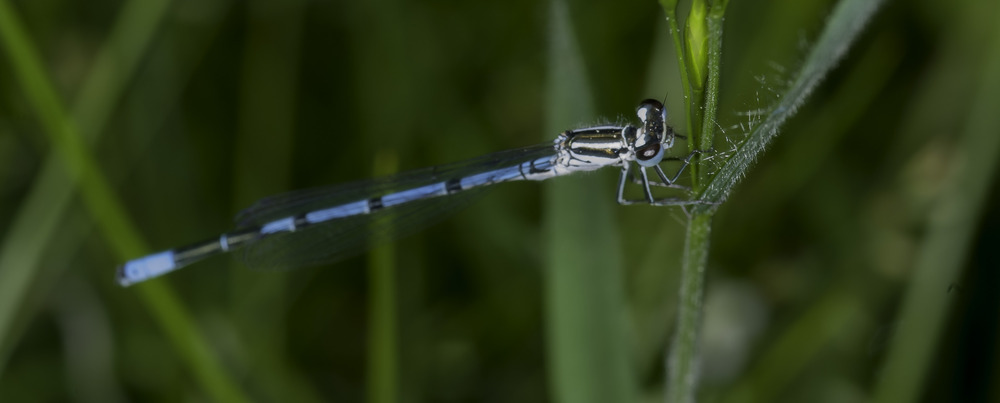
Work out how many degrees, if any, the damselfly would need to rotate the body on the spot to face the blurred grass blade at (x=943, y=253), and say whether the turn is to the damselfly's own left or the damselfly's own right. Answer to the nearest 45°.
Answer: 0° — it already faces it

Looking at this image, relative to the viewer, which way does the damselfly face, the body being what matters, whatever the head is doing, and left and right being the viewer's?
facing to the right of the viewer

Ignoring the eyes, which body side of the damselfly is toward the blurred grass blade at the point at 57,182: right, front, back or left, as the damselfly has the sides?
back
